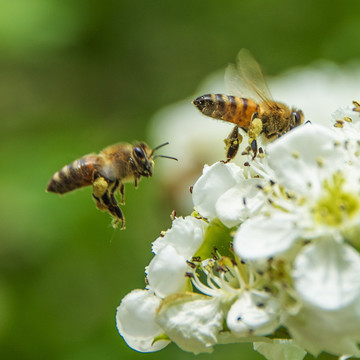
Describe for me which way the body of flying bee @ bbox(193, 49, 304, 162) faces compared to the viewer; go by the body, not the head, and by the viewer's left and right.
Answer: facing to the right of the viewer

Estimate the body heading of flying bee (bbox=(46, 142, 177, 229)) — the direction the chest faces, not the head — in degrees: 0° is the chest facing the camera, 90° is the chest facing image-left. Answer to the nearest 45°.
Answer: approximately 270°

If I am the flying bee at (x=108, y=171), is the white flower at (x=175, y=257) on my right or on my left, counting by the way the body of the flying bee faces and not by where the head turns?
on my right

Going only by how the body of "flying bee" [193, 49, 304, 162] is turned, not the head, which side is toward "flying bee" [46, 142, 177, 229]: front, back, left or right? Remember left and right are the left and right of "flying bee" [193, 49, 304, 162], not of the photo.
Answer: back

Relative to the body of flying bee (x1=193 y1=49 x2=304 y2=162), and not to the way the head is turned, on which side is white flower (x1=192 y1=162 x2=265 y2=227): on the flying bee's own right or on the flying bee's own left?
on the flying bee's own right
